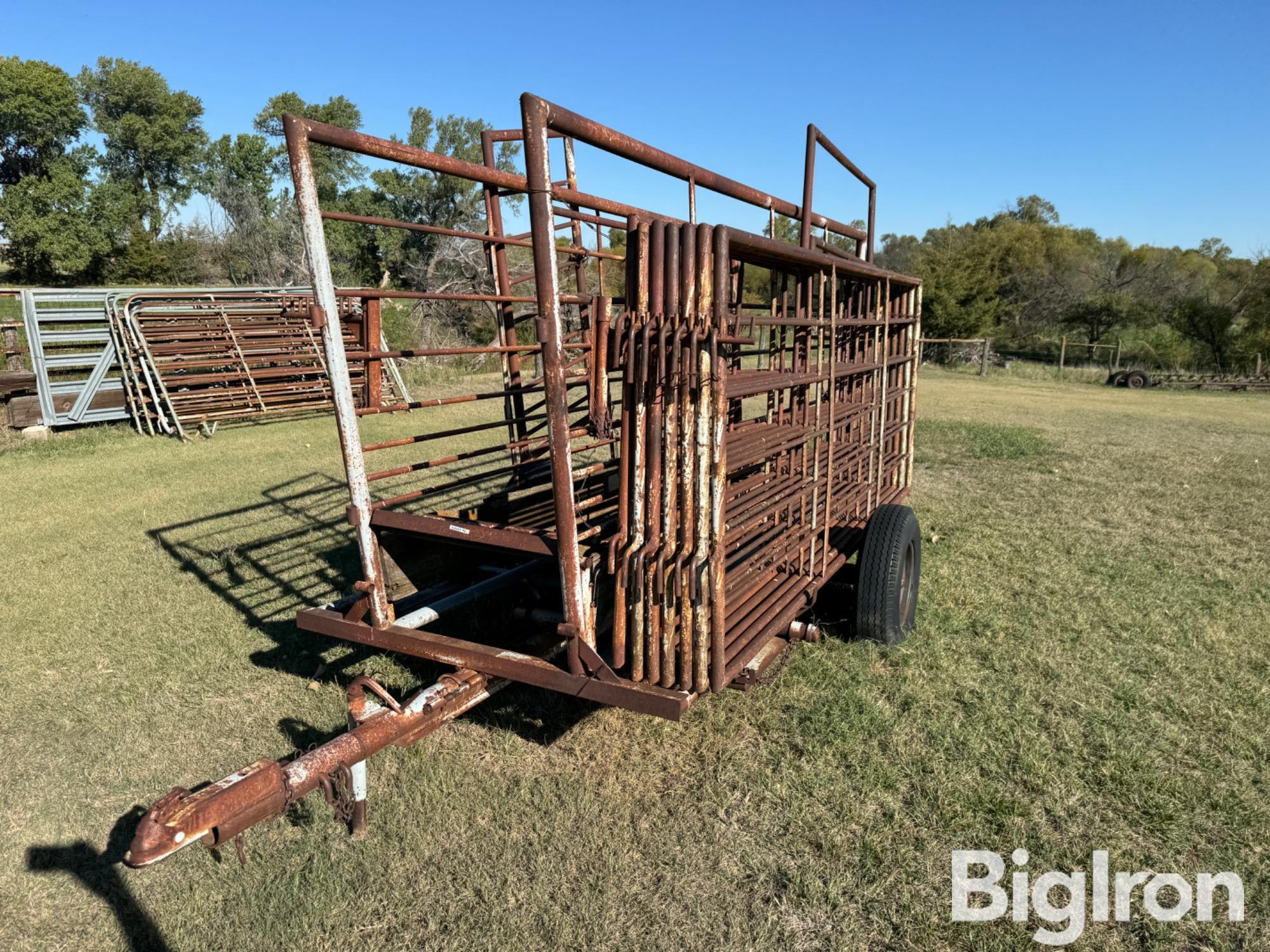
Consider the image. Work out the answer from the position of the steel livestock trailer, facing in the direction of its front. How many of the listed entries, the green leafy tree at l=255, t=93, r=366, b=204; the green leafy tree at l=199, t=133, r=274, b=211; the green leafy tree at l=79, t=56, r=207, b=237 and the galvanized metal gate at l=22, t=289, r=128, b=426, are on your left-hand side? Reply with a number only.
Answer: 0

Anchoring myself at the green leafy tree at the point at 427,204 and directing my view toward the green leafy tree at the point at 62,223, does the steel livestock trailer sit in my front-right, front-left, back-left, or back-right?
back-left

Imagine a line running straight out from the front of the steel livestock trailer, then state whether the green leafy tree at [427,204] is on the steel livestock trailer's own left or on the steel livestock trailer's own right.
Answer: on the steel livestock trailer's own right

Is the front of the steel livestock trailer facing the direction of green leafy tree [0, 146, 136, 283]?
no

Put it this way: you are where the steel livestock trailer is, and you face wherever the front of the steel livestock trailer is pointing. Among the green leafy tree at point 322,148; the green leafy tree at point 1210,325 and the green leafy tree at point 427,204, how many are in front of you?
0

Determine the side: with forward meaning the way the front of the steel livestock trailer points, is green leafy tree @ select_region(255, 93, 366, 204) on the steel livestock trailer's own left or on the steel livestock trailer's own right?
on the steel livestock trailer's own right

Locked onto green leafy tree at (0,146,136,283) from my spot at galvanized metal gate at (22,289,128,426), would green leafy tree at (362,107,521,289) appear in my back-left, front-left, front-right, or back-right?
front-right

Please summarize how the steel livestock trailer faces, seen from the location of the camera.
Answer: facing the viewer and to the left of the viewer

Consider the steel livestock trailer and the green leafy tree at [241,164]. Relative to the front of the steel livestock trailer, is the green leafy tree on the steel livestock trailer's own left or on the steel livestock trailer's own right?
on the steel livestock trailer's own right

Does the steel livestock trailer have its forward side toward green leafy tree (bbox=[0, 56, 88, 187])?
no

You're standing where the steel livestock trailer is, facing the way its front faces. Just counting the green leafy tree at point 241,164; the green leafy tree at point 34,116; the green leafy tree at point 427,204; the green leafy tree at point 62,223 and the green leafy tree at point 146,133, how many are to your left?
0

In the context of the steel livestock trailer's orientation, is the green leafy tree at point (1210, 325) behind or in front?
behind

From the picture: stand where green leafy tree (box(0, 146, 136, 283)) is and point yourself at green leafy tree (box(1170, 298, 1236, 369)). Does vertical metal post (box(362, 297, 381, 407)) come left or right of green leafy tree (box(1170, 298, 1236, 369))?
right

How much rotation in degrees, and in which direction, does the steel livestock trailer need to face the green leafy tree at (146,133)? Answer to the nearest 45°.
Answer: approximately 90° to its right

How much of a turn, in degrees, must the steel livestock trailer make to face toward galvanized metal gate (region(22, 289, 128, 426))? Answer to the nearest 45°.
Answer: approximately 90° to its right

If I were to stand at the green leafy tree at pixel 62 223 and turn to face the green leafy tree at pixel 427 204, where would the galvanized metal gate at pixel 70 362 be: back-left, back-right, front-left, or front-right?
front-right
